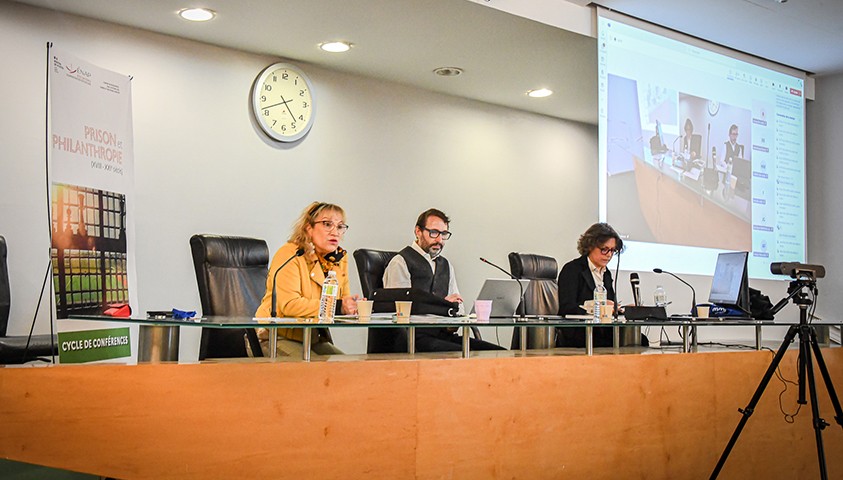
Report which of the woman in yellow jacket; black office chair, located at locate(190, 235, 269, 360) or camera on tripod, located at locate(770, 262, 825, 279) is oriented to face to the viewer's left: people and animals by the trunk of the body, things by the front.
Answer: the camera on tripod

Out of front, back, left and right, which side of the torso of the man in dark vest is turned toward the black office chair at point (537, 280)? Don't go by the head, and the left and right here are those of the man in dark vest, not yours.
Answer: left

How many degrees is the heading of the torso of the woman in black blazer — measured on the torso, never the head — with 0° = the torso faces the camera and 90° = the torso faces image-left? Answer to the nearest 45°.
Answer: approximately 315°

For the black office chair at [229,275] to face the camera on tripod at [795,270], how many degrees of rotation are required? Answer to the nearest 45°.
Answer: approximately 45° to its left

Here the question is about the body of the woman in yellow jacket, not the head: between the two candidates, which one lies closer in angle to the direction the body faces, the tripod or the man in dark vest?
the tripod

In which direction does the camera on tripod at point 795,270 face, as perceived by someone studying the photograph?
facing to the left of the viewer

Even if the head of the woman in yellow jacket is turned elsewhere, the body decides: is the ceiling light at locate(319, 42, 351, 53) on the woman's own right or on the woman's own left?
on the woman's own left

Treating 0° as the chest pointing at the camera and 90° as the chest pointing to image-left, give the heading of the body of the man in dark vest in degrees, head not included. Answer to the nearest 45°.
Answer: approximately 315°

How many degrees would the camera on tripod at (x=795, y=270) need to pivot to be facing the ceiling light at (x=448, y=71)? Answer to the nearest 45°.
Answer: approximately 45° to its right
